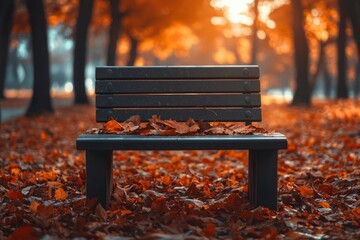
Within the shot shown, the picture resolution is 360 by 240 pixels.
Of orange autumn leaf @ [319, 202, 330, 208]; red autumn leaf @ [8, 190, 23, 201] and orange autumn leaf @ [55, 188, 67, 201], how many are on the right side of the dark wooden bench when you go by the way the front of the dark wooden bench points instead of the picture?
2

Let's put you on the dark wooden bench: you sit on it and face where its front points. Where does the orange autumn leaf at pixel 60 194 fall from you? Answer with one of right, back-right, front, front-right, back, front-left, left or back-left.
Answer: right

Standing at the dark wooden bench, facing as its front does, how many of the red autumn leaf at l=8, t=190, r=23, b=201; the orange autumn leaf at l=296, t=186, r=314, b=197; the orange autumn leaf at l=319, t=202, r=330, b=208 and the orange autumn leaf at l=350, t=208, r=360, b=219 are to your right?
1

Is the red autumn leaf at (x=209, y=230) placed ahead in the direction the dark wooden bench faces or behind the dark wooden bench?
ahead

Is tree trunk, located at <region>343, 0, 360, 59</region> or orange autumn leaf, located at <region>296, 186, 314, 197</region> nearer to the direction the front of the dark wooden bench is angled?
the orange autumn leaf

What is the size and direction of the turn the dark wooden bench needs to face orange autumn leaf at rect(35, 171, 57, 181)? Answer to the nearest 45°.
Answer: approximately 135° to its right

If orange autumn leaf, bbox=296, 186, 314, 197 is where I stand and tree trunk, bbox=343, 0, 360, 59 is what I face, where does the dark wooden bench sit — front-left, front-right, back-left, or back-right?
back-left

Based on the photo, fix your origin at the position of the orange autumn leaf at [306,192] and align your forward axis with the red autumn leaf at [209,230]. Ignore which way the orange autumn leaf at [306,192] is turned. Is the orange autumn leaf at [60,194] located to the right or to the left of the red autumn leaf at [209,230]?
right

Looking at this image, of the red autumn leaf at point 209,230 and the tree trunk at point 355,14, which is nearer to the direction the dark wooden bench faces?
the red autumn leaf

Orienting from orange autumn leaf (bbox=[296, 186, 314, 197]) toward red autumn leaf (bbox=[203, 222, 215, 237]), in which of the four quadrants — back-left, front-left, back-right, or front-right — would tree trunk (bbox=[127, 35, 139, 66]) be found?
back-right

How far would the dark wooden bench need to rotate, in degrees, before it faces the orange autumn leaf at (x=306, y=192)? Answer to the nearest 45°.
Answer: approximately 90° to its left

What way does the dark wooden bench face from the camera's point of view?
toward the camera

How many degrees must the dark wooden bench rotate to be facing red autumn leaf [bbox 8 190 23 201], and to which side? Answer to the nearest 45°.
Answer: approximately 90° to its right

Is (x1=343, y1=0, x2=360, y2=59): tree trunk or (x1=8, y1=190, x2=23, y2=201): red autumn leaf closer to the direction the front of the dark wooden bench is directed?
the red autumn leaf

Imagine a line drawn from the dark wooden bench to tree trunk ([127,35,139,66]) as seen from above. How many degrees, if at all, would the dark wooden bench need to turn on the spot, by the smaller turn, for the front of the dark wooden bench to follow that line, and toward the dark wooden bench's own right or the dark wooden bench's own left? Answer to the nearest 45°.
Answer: approximately 180°
